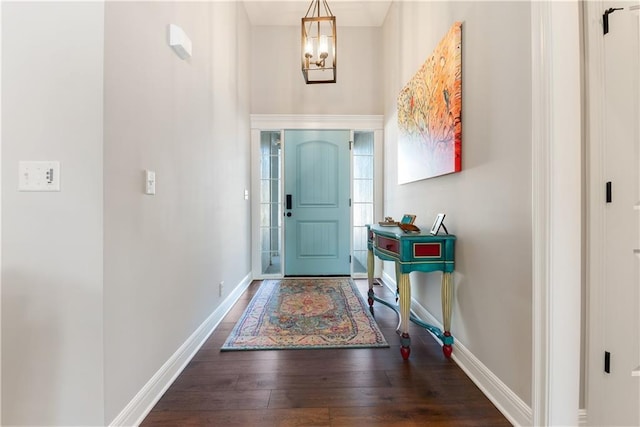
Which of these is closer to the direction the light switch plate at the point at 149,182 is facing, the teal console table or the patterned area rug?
the teal console table

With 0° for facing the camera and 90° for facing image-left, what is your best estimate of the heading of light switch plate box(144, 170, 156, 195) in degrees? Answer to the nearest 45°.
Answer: approximately 315°

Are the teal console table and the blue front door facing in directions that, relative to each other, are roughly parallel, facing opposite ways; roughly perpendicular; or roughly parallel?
roughly perpendicular

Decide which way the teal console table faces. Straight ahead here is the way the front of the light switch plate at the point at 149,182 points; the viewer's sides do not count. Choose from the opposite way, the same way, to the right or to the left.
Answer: the opposite way

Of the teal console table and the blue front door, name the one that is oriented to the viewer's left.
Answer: the teal console table

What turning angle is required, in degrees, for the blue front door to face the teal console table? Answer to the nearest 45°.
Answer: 0° — it already faces it

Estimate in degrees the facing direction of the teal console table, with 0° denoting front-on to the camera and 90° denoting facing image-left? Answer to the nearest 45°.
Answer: approximately 90°

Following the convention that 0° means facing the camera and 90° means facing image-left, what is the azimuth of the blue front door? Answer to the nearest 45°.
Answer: approximately 0°
